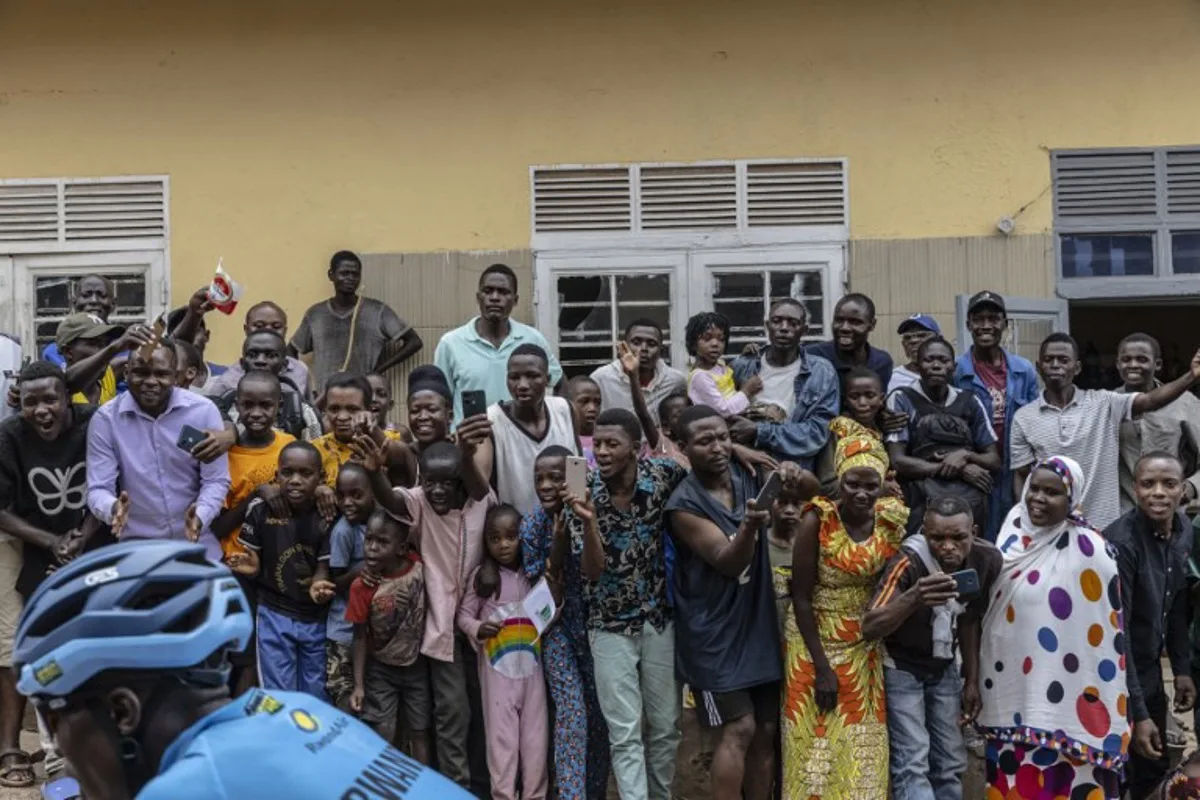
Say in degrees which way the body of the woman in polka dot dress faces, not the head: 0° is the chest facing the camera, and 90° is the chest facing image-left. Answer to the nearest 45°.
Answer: approximately 45°

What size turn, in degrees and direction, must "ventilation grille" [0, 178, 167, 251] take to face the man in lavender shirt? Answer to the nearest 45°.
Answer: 0° — it already faces them

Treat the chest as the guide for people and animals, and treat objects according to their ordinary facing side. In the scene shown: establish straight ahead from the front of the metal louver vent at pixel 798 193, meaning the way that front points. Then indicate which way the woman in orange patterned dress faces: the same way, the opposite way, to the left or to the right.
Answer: the same way

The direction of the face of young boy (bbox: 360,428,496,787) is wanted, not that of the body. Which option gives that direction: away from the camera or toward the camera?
toward the camera

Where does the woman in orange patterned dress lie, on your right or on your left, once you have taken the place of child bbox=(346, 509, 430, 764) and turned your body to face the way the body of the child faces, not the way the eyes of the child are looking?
on your left

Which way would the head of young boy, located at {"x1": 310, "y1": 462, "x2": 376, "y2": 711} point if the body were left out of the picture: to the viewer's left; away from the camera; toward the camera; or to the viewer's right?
toward the camera

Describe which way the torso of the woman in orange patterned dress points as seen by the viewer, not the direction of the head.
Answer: toward the camera

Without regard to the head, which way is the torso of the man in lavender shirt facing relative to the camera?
toward the camera

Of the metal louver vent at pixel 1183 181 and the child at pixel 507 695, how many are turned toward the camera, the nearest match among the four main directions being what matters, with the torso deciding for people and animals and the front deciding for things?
2

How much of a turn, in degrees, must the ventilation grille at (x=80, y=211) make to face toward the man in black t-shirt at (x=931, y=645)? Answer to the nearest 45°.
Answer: approximately 45° to its left

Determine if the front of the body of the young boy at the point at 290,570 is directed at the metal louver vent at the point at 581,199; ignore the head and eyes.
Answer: no

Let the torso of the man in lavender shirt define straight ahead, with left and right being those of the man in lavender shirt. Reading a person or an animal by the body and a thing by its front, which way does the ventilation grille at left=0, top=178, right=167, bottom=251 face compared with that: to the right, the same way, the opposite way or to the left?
the same way

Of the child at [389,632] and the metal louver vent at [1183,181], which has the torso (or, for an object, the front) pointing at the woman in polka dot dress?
the metal louver vent

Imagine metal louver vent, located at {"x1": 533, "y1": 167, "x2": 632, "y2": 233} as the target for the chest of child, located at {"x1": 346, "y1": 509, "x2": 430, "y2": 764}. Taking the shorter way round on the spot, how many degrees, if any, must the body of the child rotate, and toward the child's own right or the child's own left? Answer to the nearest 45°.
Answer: approximately 180°

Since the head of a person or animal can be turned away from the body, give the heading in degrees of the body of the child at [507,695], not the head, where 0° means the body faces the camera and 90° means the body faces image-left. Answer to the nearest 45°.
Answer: approximately 0°

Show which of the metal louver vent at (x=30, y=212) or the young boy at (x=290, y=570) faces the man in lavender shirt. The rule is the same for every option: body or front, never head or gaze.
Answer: the metal louver vent

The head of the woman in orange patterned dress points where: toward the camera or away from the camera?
toward the camera

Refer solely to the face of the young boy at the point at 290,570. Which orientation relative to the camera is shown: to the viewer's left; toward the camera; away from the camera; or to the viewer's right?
toward the camera

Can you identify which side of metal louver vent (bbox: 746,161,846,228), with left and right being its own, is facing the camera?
front

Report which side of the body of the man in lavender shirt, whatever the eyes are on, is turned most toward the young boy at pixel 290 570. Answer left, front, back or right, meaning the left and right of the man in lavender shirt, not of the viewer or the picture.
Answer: left
